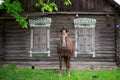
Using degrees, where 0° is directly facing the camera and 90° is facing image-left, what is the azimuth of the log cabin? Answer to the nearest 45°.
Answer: approximately 0°
